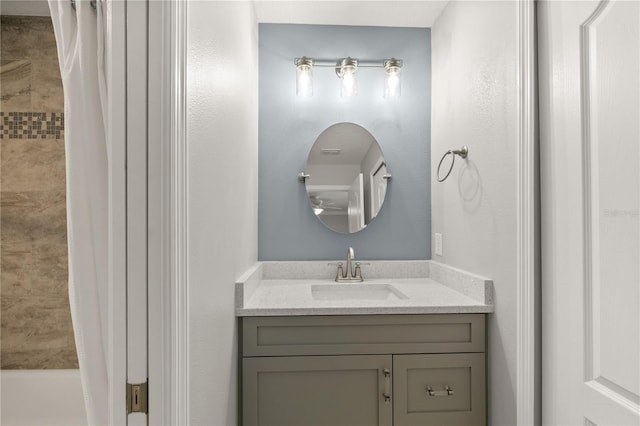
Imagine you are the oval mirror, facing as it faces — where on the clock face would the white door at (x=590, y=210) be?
The white door is roughly at 11 o'clock from the oval mirror.

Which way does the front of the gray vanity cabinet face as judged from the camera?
facing the viewer

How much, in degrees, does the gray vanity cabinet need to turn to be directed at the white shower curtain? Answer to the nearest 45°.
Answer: approximately 45° to its right

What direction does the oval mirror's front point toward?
toward the camera

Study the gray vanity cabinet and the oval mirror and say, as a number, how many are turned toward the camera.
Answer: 2

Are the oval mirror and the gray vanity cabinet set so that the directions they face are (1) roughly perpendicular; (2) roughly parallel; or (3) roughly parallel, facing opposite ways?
roughly parallel

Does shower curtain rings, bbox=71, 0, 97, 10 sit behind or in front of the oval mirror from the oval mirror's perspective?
in front

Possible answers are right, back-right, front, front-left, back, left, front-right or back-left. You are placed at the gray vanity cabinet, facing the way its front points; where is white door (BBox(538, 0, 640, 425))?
front-left
